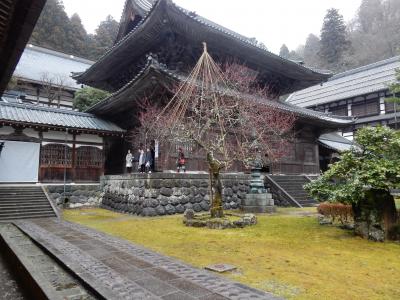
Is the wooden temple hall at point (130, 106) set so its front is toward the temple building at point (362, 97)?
no

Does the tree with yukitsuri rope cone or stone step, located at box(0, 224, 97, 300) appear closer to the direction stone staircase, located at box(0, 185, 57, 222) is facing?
the stone step

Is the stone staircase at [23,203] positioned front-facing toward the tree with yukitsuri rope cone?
no

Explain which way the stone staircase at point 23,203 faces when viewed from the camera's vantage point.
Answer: facing the viewer

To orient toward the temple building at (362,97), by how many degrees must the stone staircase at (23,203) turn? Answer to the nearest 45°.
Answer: approximately 90° to its left

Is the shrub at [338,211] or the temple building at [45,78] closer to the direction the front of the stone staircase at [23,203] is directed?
the shrub

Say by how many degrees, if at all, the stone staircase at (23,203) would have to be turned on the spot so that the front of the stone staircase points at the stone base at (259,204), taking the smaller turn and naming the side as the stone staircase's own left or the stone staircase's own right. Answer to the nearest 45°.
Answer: approximately 45° to the stone staircase's own left

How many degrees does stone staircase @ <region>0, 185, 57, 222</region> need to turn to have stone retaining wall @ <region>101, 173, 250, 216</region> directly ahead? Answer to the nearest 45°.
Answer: approximately 45° to its left

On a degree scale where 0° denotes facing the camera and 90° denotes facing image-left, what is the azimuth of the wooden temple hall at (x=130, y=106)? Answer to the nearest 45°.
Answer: approximately 315°

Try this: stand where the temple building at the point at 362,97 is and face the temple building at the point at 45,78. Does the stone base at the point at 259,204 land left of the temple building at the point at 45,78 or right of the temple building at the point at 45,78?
left

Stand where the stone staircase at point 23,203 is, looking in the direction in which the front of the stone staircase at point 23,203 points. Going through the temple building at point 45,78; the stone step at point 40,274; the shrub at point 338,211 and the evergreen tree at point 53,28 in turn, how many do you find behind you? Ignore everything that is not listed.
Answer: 2

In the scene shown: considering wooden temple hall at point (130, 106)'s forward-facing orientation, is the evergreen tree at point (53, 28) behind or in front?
behind

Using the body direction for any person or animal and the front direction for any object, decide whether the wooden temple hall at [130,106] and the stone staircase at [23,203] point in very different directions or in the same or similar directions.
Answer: same or similar directions

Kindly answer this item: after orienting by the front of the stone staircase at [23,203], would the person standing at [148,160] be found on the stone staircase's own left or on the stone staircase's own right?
on the stone staircase's own left

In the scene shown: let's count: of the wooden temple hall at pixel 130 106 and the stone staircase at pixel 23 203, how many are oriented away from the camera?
0

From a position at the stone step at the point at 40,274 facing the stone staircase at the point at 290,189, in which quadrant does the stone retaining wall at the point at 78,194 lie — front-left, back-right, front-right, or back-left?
front-left
